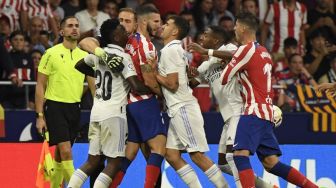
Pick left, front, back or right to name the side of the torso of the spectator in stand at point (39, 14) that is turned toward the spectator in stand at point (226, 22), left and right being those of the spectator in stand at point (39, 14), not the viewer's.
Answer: left

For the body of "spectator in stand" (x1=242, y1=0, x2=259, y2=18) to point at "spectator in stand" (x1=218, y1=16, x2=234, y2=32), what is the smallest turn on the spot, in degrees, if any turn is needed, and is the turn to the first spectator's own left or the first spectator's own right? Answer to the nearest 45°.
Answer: approximately 45° to the first spectator's own right

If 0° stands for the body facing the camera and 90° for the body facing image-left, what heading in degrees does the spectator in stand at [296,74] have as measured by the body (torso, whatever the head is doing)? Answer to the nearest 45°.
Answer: approximately 0°

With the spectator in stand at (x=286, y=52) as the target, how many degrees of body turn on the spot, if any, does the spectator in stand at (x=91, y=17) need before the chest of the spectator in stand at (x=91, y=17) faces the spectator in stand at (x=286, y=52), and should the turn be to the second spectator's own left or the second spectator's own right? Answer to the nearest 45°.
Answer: approximately 90° to the second spectator's own left

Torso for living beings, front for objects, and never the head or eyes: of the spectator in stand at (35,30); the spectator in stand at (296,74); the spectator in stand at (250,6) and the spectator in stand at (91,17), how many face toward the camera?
4

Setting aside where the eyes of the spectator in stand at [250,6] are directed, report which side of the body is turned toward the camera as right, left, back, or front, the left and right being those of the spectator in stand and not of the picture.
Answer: front

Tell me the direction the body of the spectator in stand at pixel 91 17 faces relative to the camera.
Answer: toward the camera

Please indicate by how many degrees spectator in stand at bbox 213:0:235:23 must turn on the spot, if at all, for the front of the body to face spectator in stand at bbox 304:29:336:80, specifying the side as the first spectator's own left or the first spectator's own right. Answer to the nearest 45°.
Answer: approximately 90° to the first spectator's own left
